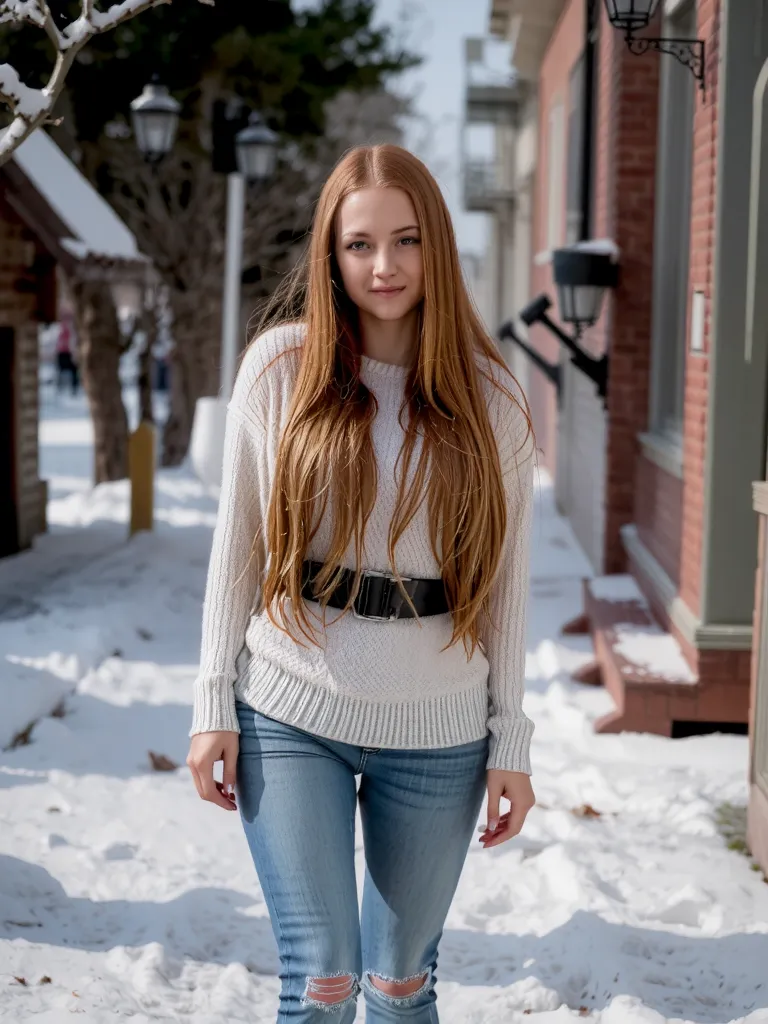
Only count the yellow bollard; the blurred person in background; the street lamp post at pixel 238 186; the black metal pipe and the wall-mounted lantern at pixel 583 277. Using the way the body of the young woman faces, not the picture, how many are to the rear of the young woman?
5

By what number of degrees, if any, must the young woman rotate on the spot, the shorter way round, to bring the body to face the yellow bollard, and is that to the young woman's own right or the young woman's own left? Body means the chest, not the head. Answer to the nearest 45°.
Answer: approximately 180°

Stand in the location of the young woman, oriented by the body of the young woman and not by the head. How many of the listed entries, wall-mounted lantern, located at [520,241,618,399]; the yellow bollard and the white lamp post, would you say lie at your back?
3

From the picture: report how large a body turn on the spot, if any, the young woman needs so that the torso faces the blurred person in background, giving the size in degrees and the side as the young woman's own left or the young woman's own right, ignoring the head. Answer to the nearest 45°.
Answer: approximately 180°

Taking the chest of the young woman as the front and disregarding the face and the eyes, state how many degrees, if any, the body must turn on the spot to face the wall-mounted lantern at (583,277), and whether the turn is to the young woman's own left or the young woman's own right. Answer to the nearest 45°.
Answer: approximately 180°

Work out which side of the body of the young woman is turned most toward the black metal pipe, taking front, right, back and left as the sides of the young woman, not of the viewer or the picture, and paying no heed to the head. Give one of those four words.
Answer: back

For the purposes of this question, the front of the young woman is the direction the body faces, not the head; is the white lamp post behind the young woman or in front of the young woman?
behind

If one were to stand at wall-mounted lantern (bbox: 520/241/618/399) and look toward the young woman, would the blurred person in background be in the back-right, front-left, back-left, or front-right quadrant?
back-right

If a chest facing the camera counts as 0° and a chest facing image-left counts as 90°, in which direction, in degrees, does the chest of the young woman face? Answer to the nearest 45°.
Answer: approximately 0°

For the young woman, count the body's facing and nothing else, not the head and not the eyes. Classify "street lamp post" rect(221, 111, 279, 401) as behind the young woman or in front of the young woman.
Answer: behind
